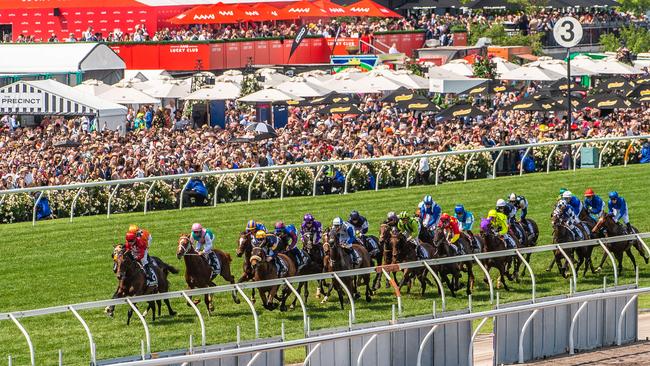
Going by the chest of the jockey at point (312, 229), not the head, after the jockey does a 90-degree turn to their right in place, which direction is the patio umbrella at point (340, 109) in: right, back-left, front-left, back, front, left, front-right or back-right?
front-right

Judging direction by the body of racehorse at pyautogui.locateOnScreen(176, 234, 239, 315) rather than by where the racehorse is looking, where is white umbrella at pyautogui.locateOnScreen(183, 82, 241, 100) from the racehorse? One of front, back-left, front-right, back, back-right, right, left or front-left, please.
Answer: back-right

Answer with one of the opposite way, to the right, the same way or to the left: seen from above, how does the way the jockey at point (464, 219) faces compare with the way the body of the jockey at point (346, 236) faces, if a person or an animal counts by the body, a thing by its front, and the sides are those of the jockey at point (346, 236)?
the same way

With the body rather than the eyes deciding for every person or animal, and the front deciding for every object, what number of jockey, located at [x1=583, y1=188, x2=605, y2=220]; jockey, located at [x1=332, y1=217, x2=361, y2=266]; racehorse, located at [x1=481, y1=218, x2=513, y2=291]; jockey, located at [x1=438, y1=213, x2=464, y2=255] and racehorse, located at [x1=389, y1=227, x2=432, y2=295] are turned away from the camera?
0

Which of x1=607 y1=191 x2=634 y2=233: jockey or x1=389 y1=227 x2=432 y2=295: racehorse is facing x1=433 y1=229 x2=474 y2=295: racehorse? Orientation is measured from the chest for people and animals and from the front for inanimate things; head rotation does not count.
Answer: the jockey

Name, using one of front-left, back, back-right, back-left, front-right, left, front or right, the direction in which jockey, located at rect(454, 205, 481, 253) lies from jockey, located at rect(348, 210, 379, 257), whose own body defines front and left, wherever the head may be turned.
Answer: back-left

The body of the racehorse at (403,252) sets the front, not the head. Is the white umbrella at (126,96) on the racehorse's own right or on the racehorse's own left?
on the racehorse's own right

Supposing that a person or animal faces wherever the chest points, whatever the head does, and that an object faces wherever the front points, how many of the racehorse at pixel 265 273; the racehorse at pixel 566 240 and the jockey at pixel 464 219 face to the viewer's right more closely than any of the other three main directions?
0

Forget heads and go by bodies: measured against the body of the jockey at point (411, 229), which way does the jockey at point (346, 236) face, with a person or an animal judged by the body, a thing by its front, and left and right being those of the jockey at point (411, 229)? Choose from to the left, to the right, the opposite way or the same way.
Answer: the same way

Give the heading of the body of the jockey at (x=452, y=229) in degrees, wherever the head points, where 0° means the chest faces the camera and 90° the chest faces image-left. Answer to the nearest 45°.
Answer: approximately 45°

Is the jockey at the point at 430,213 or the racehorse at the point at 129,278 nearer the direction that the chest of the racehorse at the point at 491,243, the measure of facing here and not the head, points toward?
the racehorse

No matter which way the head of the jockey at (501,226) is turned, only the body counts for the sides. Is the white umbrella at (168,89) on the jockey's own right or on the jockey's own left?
on the jockey's own right

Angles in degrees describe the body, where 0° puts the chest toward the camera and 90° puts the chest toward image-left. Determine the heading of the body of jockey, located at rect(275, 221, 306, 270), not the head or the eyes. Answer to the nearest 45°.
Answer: approximately 45°

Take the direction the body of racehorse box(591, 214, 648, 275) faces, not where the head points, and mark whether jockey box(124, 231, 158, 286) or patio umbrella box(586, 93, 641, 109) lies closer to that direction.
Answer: the jockey

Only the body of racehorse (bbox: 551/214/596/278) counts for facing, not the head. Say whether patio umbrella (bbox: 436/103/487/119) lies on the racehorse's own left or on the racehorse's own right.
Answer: on the racehorse's own right

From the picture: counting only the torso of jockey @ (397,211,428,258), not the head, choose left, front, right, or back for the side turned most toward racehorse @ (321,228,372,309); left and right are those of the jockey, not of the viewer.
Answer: front

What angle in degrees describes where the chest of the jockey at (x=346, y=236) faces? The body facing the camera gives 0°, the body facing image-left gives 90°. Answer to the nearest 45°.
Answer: approximately 45°

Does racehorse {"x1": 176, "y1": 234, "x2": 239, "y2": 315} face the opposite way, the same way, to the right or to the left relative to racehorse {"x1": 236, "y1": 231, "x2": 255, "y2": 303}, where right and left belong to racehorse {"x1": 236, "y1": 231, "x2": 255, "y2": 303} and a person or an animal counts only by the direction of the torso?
the same way
